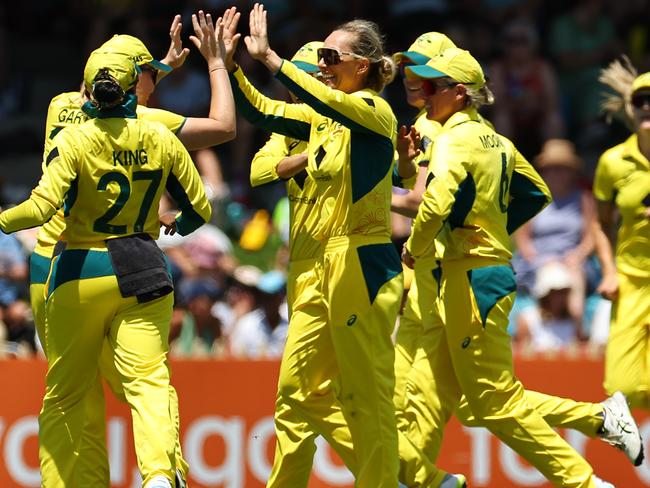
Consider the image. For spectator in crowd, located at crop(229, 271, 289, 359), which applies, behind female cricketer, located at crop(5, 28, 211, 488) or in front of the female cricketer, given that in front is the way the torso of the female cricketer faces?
in front

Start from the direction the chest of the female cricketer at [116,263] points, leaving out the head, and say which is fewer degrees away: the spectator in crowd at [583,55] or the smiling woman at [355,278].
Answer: the spectator in crowd

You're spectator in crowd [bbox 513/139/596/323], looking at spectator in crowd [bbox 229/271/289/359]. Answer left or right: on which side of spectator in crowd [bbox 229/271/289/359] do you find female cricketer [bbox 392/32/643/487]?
left

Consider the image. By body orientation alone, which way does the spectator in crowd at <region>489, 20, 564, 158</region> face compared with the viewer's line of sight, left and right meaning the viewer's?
facing the viewer

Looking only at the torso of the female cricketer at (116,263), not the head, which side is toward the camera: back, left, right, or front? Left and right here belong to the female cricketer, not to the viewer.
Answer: back

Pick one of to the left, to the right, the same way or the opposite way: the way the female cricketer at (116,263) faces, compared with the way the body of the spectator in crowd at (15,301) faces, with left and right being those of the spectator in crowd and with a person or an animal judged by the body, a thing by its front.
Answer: the opposite way

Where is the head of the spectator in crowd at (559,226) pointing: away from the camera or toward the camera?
toward the camera

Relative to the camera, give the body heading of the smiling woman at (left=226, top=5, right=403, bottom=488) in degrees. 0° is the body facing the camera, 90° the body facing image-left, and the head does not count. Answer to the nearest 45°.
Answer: approximately 45°

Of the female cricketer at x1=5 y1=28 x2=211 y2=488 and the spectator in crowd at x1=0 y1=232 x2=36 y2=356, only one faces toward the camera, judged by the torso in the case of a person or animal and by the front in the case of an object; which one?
the spectator in crowd
